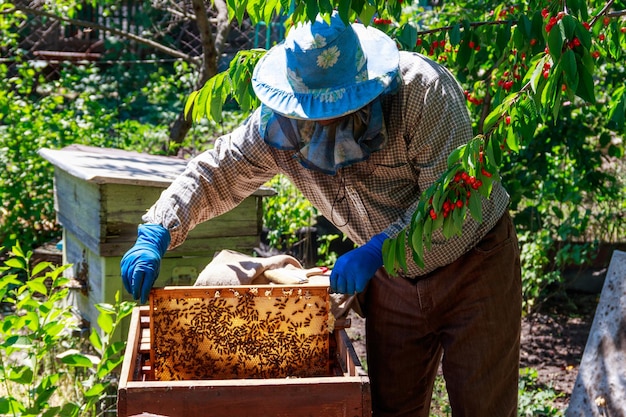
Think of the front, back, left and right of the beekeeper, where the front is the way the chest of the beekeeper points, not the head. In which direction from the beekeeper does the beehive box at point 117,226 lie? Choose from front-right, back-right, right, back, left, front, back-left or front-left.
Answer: right

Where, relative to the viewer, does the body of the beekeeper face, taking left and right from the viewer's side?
facing the viewer and to the left of the viewer

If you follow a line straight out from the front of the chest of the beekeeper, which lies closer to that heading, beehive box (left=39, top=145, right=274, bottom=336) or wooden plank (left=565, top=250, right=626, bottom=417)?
the beehive box

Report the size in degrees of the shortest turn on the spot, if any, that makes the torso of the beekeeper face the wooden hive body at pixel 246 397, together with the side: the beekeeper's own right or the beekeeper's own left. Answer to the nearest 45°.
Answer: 0° — they already face it

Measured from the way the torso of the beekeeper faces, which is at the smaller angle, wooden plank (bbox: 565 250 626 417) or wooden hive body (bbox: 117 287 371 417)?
the wooden hive body

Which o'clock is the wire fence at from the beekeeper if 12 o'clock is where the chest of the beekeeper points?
The wire fence is roughly at 4 o'clock from the beekeeper.

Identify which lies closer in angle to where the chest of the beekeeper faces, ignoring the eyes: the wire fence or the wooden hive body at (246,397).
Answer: the wooden hive body
